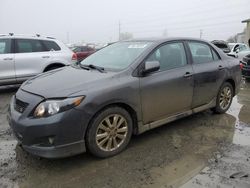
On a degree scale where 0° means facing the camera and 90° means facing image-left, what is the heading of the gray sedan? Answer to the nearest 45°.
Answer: approximately 45°

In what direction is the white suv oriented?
to the viewer's left

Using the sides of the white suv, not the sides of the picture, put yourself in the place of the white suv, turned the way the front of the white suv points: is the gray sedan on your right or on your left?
on your left

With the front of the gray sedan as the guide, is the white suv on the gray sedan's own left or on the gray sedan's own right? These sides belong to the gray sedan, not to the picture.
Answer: on the gray sedan's own right

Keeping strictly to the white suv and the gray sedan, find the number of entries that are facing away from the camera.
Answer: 0
